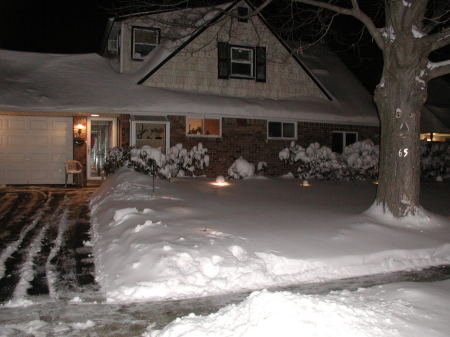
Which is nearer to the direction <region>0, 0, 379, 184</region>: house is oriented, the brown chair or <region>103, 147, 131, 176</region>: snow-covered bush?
the snow-covered bush

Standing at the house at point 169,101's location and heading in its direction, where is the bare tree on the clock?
The bare tree is roughly at 11 o'clock from the house.

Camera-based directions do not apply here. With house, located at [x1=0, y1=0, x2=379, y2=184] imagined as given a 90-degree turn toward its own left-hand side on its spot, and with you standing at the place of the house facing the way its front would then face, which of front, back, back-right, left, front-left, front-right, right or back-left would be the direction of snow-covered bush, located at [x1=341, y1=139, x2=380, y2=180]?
front

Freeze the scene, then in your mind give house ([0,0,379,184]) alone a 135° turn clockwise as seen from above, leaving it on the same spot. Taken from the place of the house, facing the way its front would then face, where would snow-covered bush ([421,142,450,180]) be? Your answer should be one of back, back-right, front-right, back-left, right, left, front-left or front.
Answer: back-right

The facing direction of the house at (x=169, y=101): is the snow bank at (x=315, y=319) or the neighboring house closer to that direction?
the snow bank

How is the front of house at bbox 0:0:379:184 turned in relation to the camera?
facing the viewer

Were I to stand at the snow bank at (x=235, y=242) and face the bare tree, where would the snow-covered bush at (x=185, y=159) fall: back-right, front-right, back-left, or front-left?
front-left

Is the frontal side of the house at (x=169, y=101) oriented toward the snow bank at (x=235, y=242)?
yes

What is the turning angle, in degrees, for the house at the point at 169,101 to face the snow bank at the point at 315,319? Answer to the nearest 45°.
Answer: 0° — it already faces it

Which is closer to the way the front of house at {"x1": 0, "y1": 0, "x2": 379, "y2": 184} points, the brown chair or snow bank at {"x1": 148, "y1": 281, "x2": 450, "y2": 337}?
the snow bank

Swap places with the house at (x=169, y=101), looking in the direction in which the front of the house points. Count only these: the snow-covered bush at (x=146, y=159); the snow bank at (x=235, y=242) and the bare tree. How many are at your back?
0

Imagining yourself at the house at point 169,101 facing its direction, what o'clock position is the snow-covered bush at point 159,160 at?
The snow-covered bush is roughly at 12 o'clock from the house.

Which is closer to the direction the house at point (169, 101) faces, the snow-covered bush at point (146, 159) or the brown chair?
the snow-covered bush

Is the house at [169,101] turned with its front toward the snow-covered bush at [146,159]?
yes
